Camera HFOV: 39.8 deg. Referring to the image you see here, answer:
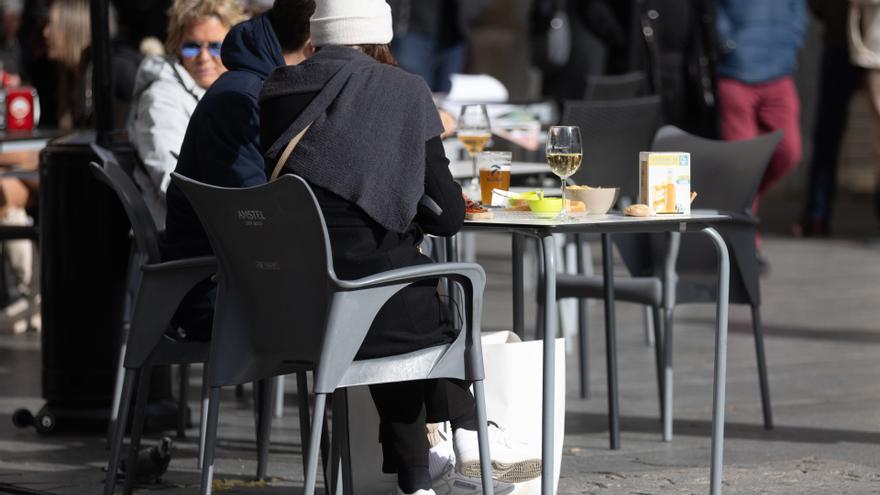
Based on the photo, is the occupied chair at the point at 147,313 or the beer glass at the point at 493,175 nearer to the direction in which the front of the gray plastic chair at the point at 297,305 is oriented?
the beer glass

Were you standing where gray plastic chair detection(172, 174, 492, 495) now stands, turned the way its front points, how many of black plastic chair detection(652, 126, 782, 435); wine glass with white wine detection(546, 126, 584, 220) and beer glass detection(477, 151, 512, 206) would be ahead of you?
3

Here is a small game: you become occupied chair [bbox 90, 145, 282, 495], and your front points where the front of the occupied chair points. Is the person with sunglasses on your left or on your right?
on your left

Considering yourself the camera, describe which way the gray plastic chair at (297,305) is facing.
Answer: facing away from the viewer and to the right of the viewer

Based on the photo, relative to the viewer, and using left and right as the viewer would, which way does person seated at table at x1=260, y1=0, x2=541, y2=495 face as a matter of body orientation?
facing away from the viewer and to the right of the viewer

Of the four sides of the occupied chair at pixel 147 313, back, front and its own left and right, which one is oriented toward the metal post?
left
